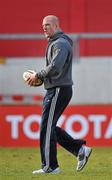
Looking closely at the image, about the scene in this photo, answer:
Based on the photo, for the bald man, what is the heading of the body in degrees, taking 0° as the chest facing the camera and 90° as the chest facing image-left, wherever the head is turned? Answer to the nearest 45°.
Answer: approximately 90°
